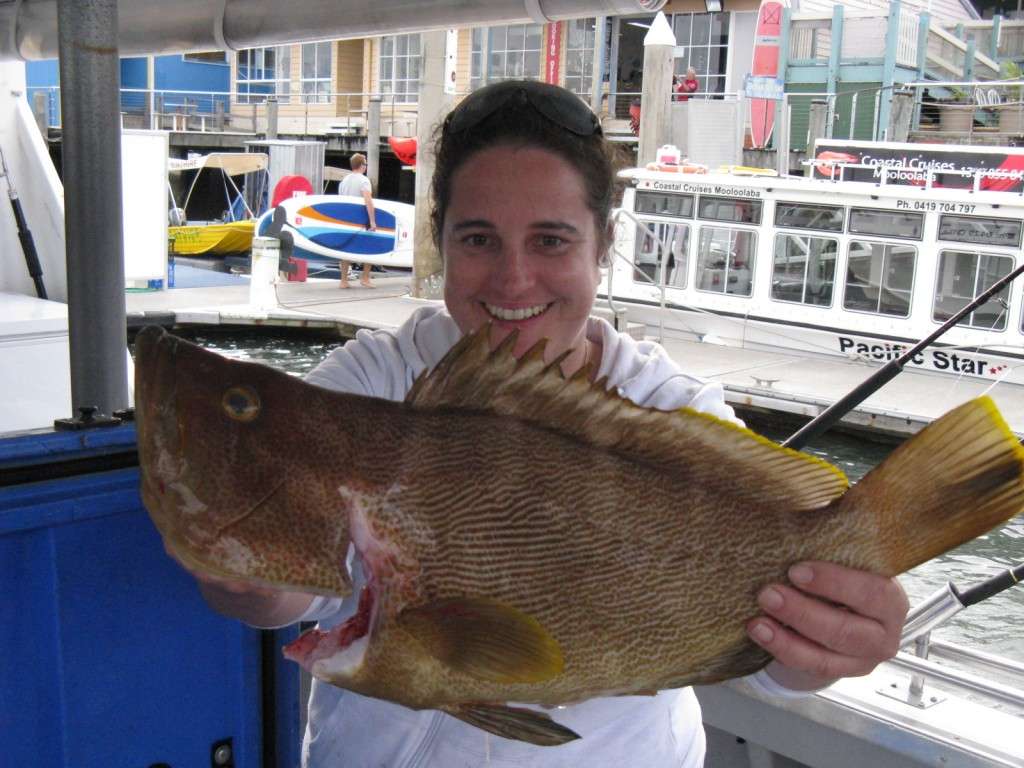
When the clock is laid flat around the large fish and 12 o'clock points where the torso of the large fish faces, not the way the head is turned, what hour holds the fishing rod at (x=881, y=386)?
The fishing rod is roughly at 4 o'clock from the large fish.

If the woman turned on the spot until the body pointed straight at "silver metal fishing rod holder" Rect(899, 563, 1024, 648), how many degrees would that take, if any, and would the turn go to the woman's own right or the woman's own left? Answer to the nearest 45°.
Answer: approximately 135° to the woman's own left

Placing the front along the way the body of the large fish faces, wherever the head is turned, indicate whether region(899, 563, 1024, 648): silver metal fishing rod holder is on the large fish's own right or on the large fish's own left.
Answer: on the large fish's own right

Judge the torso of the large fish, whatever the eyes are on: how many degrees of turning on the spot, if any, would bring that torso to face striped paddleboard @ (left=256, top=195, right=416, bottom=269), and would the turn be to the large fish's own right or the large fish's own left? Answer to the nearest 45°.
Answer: approximately 90° to the large fish's own right

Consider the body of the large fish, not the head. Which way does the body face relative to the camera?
to the viewer's left

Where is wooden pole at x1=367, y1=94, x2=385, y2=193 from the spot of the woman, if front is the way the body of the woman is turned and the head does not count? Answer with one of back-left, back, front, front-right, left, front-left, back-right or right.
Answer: back

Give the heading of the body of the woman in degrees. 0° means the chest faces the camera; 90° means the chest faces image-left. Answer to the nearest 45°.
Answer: approximately 0°

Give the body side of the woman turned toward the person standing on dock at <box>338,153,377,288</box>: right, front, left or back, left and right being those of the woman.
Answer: back

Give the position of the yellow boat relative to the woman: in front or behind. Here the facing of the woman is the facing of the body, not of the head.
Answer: behind

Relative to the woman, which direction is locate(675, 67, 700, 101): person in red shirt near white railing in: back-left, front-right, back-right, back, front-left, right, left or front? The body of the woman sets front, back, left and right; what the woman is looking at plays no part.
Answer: back
